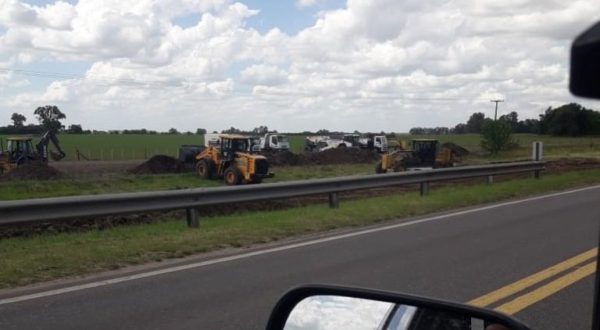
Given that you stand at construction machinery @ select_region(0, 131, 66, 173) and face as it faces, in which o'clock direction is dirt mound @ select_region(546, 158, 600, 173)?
The dirt mound is roughly at 7 o'clock from the construction machinery.

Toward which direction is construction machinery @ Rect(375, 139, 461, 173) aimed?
to the viewer's left

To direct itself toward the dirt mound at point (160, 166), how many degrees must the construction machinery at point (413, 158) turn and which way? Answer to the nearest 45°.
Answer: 0° — it already faces it

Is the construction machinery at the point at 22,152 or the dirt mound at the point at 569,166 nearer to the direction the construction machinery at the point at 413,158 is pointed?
the construction machinery

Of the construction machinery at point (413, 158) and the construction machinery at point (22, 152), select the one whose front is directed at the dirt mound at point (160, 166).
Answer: the construction machinery at point (413, 158)

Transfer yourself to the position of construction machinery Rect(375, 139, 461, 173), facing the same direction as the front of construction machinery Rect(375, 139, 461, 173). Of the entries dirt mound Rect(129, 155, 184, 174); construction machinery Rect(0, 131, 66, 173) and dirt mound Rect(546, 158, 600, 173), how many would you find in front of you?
2

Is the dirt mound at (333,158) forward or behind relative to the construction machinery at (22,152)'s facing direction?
behind

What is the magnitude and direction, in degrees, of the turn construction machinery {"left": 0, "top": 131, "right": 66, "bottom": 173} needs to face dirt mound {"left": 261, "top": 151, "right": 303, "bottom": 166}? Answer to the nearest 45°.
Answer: approximately 180°

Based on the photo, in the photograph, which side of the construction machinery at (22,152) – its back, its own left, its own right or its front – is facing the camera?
left

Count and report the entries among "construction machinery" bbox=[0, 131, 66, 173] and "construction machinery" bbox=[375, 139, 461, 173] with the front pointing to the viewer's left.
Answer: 2

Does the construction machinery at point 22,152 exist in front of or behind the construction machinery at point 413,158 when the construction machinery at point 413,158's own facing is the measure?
in front

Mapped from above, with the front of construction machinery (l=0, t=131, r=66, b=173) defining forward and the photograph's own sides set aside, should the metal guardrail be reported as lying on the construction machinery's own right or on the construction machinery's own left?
on the construction machinery's own left

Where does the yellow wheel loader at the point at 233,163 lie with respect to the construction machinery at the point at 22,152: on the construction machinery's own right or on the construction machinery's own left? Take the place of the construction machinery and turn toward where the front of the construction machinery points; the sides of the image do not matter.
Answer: on the construction machinery's own left
